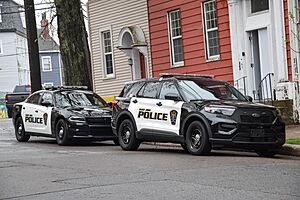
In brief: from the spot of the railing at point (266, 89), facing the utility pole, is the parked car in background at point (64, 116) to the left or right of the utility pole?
left

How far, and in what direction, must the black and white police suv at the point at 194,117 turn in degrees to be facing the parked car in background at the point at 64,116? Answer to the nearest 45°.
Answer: approximately 180°

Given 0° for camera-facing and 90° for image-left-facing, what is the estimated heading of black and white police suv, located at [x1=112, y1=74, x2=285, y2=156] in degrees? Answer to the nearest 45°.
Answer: approximately 315°

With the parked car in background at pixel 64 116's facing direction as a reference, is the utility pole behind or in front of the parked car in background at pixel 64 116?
behind

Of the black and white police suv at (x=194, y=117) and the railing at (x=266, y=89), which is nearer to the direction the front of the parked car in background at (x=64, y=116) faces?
the black and white police suv

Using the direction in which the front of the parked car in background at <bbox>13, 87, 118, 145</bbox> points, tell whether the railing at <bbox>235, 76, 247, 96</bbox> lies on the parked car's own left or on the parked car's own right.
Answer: on the parked car's own left

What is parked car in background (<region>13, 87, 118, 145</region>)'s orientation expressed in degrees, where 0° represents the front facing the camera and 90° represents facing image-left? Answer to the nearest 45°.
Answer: approximately 315°

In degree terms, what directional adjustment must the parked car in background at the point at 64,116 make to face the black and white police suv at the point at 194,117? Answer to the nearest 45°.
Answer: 0° — it already faces it

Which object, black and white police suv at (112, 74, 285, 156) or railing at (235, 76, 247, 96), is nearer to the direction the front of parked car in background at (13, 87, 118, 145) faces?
the black and white police suv
